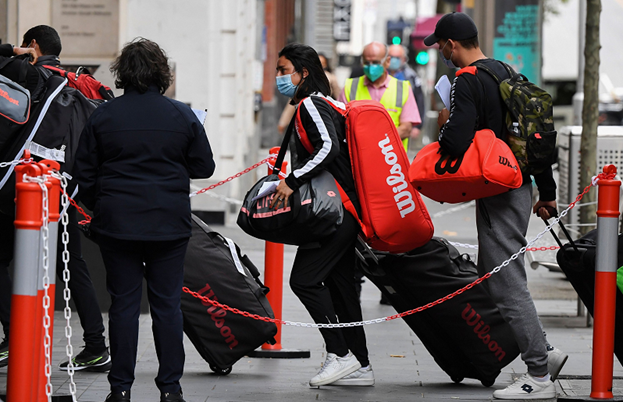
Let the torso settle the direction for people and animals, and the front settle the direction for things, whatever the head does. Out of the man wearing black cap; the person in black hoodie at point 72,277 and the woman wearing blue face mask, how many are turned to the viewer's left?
3

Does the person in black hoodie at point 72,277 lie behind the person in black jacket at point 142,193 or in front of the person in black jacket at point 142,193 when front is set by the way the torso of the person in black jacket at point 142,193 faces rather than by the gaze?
in front

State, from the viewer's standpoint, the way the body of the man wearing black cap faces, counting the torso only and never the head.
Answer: to the viewer's left

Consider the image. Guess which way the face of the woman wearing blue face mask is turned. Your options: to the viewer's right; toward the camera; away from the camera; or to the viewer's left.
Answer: to the viewer's left

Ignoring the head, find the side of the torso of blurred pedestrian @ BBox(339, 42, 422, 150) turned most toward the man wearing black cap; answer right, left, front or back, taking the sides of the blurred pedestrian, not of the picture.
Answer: front

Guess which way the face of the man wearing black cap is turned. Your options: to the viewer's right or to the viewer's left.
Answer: to the viewer's left

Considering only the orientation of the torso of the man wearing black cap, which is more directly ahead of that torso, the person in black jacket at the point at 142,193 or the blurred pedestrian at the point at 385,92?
the person in black jacket

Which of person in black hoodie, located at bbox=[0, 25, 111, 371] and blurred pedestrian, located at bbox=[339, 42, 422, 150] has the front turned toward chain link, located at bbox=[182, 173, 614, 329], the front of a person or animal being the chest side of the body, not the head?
the blurred pedestrian

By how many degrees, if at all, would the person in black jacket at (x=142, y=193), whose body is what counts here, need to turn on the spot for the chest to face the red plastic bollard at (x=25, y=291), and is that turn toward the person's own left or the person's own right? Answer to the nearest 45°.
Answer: approximately 135° to the person's own left

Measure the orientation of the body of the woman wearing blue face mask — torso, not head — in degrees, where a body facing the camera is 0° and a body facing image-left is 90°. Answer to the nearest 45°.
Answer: approximately 90°

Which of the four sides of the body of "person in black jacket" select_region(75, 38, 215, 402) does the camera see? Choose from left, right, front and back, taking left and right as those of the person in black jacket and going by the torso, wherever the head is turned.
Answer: back

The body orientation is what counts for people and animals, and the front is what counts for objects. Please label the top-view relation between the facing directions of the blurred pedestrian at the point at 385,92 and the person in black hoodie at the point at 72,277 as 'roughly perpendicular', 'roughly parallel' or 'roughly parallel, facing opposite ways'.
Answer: roughly perpendicular

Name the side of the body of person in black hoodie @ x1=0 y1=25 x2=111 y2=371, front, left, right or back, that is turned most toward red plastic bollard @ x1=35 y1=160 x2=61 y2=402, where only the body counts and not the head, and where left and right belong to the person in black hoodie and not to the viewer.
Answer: left

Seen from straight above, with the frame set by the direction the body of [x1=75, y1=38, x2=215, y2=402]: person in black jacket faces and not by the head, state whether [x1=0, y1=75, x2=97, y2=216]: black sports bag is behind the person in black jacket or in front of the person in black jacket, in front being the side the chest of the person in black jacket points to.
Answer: in front

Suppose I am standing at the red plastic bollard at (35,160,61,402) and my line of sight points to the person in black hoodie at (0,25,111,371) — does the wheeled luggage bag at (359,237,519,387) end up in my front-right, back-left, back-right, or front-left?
front-right

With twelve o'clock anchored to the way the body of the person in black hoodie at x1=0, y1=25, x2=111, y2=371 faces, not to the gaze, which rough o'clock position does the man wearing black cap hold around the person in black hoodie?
The man wearing black cap is roughly at 7 o'clock from the person in black hoodie.

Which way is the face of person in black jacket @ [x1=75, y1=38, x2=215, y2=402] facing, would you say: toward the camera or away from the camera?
away from the camera
